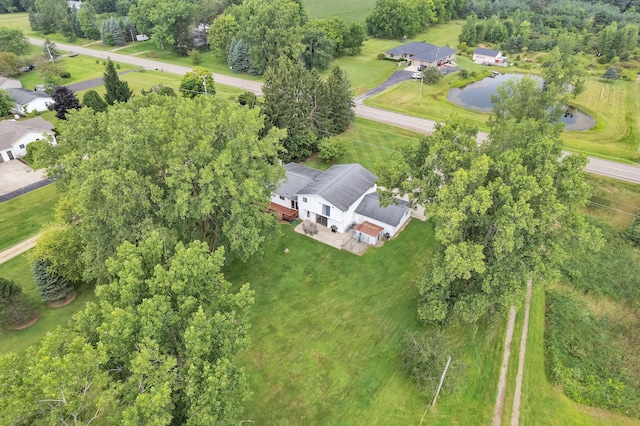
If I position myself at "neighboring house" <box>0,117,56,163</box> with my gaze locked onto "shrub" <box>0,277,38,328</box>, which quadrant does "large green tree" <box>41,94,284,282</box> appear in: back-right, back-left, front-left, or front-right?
front-left

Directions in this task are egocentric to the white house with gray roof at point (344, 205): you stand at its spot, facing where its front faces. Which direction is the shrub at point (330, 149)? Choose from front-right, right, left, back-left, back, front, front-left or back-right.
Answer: front-left

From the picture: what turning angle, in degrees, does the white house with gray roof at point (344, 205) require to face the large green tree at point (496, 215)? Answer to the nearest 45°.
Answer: approximately 90° to its right

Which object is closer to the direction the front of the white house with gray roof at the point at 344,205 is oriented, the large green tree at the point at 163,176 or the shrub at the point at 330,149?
the shrub

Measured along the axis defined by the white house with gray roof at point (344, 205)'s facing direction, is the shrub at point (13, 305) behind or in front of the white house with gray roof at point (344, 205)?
behind

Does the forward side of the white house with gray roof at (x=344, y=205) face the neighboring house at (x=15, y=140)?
no

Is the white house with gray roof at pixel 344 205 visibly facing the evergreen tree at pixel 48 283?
no

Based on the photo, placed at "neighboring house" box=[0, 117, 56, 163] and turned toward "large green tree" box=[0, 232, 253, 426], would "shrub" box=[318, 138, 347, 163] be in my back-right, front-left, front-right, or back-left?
front-left

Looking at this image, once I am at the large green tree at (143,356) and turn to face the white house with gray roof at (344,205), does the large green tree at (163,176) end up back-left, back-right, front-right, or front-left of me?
front-left

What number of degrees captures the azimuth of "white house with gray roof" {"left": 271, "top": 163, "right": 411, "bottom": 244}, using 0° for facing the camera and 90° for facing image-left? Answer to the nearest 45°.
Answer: approximately 225°

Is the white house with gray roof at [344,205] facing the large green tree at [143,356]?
no

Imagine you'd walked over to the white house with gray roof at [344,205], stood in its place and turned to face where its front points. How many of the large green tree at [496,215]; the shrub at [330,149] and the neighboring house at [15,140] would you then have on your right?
1
